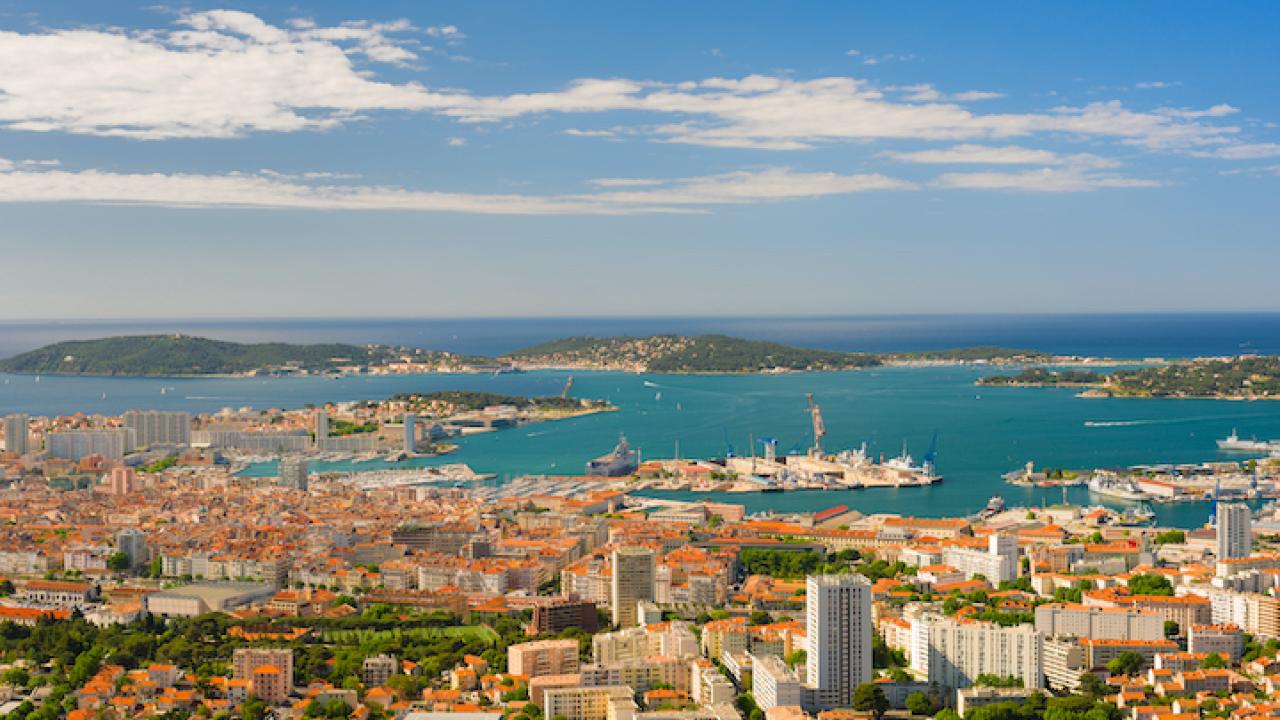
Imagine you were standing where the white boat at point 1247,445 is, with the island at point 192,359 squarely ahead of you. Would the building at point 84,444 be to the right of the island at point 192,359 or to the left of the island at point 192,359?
left

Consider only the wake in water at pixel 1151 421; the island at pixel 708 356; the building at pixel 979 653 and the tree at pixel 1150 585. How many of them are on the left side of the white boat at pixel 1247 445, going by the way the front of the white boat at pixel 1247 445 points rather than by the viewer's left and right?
2

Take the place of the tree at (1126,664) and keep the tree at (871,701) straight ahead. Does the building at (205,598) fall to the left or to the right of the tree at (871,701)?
right
